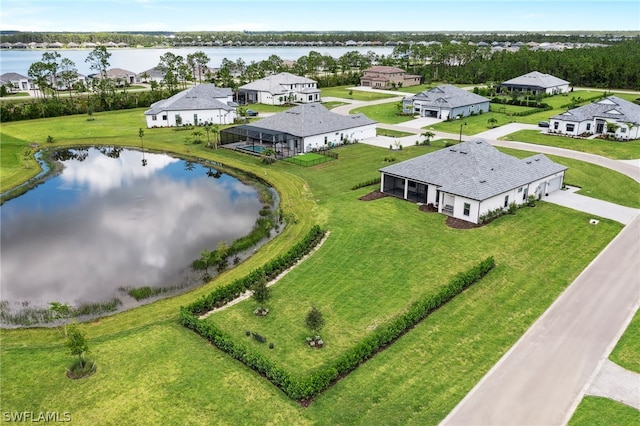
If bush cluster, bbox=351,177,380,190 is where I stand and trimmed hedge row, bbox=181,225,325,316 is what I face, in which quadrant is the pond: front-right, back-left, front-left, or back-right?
front-right

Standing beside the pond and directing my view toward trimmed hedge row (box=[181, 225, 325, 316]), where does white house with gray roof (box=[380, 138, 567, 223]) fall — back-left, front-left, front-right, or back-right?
front-left

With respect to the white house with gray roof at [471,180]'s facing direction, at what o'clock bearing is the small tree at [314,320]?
The small tree is roughly at 5 o'clock from the white house with gray roof.

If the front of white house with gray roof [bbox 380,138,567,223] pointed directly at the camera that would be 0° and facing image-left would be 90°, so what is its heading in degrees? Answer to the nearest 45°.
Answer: approximately 225°

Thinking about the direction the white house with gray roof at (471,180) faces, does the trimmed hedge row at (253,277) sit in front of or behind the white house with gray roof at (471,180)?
behind

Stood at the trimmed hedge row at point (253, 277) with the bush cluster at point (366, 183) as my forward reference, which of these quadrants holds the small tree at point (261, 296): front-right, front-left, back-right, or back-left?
back-right

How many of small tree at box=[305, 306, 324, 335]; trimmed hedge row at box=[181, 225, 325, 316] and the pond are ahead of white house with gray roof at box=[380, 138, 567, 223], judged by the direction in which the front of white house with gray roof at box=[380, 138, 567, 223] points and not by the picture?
0

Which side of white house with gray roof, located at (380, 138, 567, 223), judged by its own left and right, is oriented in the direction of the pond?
back

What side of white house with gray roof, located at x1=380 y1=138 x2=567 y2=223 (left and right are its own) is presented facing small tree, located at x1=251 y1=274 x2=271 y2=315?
back

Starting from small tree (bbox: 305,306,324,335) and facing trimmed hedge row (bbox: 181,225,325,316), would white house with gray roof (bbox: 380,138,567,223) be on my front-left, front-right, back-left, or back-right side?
front-right

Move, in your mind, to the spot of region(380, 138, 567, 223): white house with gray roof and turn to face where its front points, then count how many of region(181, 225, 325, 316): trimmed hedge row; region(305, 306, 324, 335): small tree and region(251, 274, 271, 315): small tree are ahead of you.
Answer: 0
